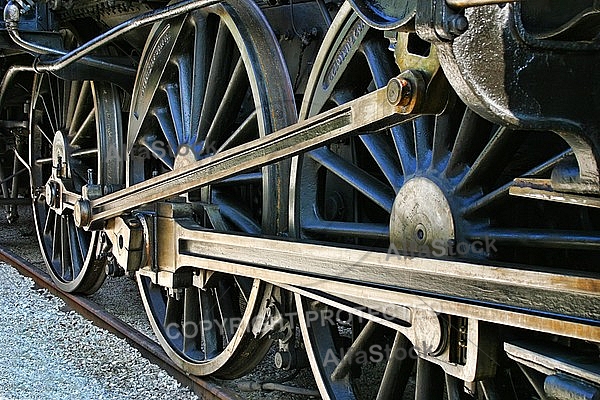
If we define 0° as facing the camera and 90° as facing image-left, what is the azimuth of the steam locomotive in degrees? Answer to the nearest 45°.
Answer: approximately 315°
